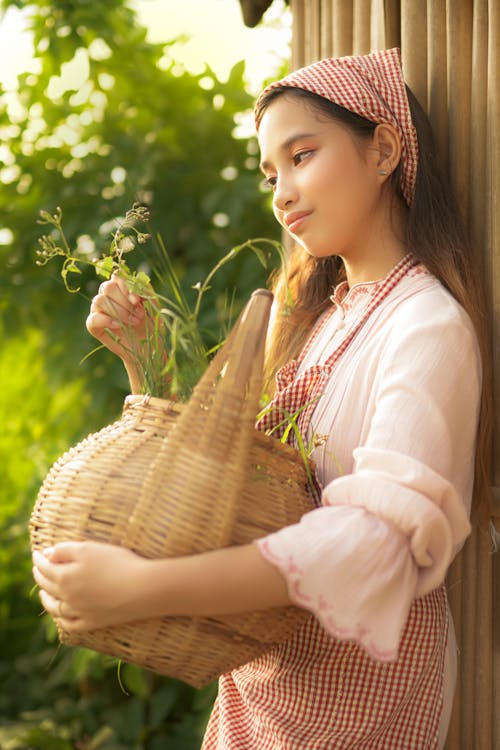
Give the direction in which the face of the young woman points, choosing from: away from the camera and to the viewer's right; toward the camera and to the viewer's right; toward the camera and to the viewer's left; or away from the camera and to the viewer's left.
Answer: toward the camera and to the viewer's left

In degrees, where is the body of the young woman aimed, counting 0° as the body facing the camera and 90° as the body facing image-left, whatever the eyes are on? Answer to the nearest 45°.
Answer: approximately 45°
